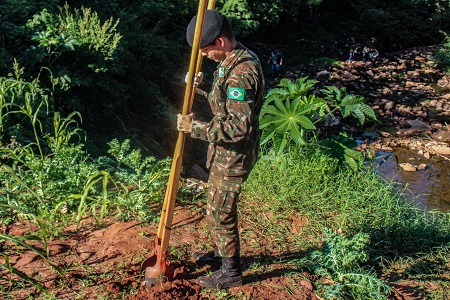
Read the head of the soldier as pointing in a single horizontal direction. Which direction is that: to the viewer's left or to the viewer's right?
to the viewer's left

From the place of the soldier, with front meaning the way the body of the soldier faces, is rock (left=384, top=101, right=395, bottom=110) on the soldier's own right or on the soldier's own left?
on the soldier's own right

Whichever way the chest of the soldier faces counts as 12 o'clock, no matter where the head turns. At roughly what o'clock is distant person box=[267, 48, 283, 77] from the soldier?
The distant person is roughly at 3 o'clock from the soldier.

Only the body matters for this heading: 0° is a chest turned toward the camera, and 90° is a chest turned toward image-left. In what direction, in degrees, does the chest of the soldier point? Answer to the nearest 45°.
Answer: approximately 90°

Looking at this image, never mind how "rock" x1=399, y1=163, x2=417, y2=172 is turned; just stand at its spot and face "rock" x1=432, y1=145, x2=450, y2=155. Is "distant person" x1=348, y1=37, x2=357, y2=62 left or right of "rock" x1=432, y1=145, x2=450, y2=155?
left

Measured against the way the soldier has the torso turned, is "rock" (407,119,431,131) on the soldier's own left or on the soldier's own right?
on the soldier's own right

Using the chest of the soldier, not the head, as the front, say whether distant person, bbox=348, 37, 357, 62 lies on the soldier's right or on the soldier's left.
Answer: on the soldier's right

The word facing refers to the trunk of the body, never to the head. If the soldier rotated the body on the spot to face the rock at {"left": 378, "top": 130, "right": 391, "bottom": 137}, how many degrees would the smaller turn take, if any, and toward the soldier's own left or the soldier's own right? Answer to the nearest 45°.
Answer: approximately 135° to the soldier's own right

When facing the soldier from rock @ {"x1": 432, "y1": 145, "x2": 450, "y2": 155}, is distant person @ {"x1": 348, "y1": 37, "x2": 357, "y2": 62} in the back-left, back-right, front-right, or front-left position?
back-right

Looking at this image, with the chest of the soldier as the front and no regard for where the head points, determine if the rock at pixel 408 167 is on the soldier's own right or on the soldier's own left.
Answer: on the soldier's own right
